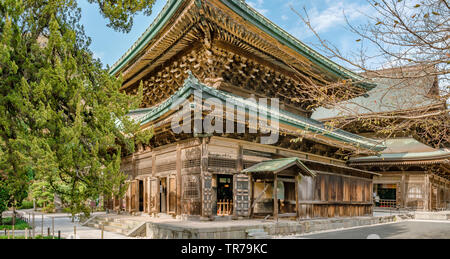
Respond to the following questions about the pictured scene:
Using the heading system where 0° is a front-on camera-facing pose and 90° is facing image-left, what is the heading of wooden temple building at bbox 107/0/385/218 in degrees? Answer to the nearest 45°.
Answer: approximately 45°

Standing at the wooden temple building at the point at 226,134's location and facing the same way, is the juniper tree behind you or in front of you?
in front
